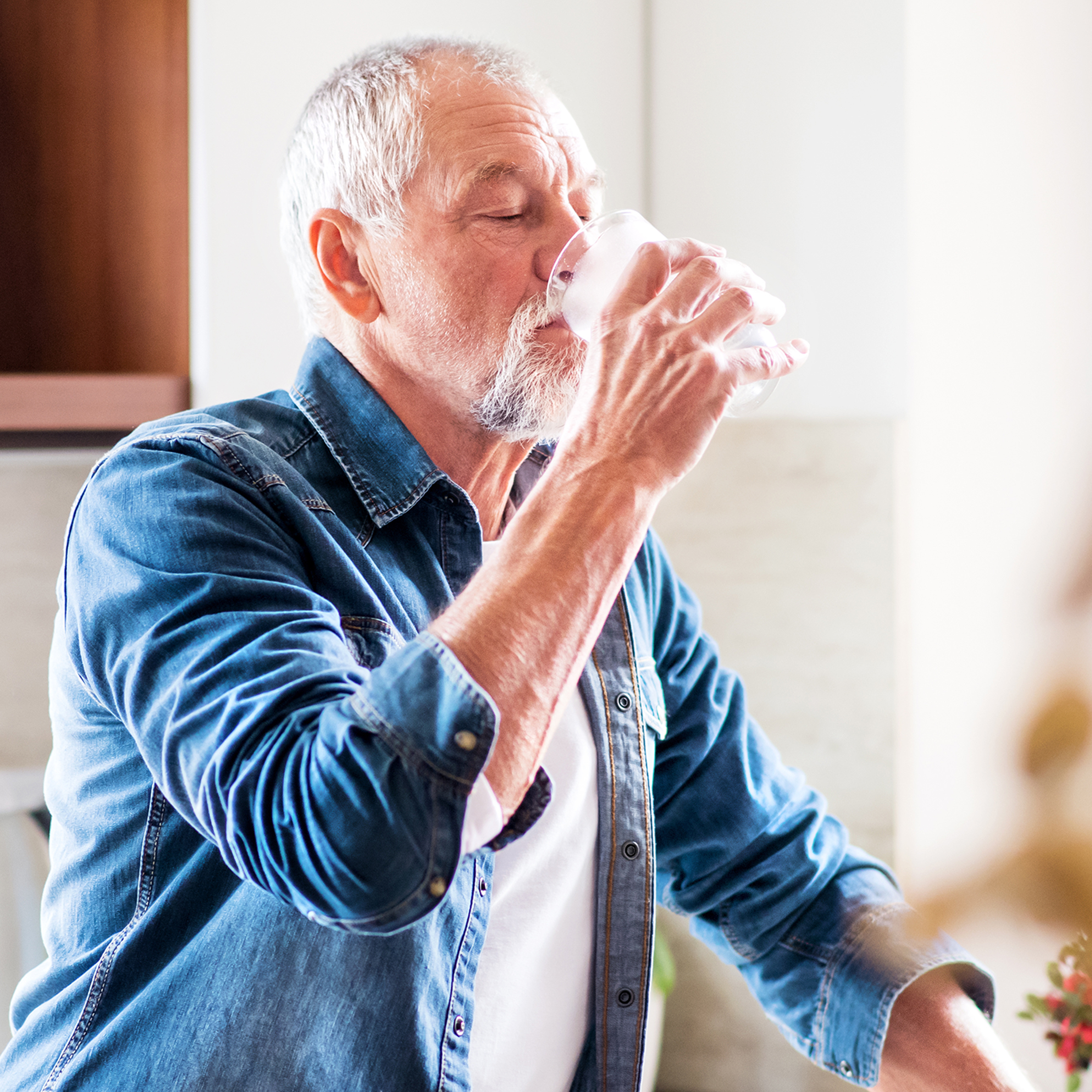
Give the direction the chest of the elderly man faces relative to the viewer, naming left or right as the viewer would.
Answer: facing the viewer and to the right of the viewer

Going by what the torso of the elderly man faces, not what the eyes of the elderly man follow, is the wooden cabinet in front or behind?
behind

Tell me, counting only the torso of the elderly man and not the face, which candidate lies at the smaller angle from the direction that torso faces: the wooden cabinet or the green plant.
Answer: the green plant
